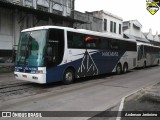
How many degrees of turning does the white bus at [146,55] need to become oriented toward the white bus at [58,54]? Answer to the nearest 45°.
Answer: approximately 45° to its left

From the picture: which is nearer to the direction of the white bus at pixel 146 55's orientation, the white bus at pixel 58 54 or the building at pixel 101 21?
the white bus

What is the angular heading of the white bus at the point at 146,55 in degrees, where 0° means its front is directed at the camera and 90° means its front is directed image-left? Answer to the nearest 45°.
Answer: approximately 45°

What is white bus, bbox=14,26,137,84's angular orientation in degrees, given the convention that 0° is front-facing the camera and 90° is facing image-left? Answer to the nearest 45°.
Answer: approximately 45°

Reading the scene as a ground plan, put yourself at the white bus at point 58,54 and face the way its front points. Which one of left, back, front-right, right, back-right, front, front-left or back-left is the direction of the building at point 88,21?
back-right

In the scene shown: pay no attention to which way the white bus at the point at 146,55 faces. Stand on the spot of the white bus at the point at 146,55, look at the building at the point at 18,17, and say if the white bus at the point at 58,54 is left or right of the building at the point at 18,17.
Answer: left

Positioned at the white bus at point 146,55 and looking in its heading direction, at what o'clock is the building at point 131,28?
The building is roughly at 4 o'clock from the white bus.

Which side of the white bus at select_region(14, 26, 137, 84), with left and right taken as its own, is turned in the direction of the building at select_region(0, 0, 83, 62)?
right

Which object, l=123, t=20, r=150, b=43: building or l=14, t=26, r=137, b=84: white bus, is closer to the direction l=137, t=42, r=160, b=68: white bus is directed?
the white bus
